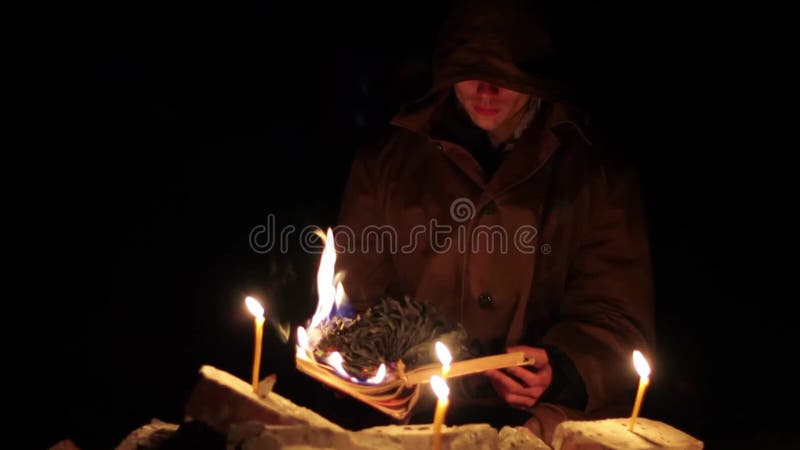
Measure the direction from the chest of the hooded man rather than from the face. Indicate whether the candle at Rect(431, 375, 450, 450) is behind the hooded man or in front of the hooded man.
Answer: in front

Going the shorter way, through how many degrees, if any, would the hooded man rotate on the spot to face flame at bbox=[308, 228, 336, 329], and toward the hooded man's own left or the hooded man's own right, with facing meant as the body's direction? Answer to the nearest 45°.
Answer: approximately 45° to the hooded man's own right

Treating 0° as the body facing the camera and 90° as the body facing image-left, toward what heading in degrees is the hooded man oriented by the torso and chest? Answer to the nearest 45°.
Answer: approximately 0°

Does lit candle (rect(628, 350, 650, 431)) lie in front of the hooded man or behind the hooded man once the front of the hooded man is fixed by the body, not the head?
in front

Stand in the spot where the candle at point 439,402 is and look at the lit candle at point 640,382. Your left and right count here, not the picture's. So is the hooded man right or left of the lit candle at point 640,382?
left
